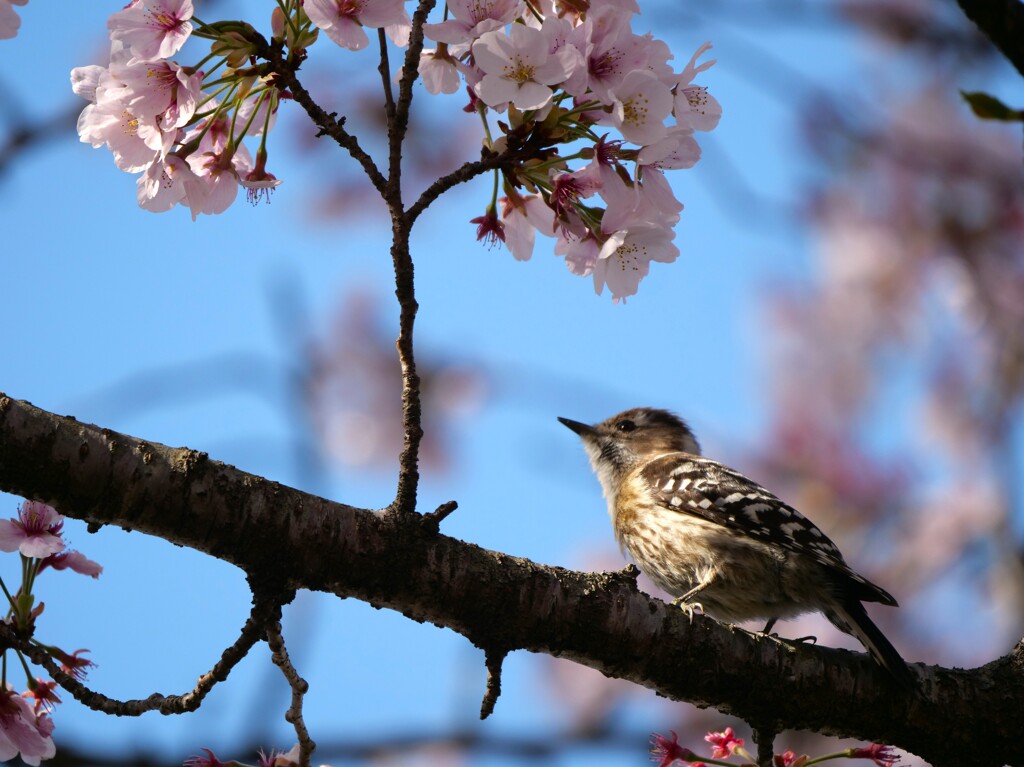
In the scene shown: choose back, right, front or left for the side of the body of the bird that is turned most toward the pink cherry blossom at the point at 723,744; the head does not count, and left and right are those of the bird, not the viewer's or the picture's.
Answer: left

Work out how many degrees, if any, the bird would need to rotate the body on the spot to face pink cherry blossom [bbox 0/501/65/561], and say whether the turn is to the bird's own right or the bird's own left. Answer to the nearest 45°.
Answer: approximately 45° to the bird's own left

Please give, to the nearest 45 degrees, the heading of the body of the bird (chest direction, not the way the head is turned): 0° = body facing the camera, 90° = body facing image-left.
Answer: approximately 90°

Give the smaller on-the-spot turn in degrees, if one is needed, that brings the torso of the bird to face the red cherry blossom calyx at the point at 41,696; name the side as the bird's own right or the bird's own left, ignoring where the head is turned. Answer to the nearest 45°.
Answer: approximately 45° to the bird's own left

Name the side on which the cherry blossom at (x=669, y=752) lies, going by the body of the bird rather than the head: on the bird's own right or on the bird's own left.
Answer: on the bird's own left

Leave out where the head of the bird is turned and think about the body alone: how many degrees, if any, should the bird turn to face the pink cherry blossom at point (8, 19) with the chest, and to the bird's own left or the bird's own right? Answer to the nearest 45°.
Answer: approximately 45° to the bird's own left
